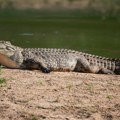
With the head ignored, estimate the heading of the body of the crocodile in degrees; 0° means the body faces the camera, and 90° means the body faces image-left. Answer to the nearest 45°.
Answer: approximately 90°
